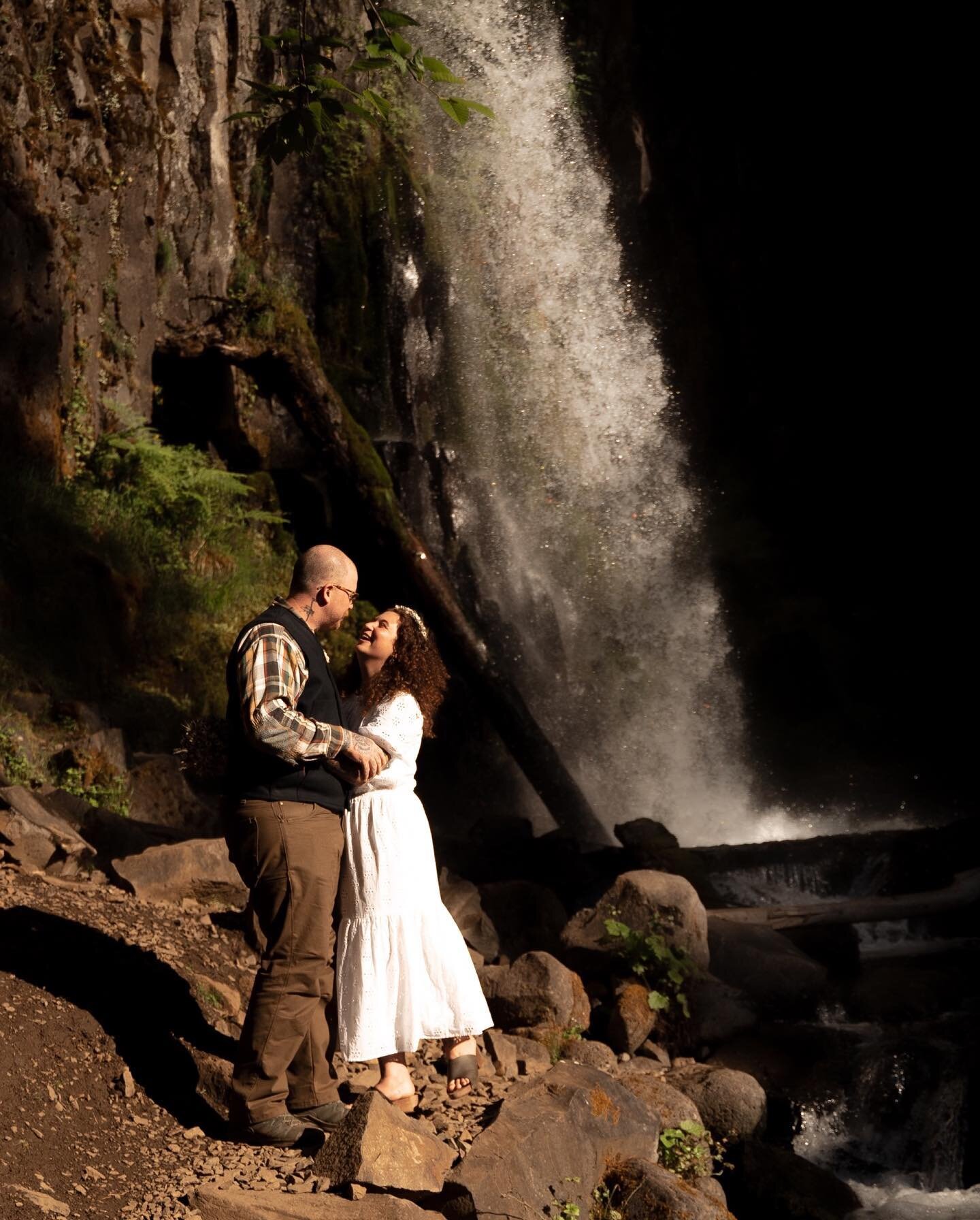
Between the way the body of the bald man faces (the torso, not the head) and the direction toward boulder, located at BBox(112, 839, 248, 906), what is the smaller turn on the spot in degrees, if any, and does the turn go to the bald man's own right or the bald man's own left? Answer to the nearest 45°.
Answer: approximately 90° to the bald man's own left

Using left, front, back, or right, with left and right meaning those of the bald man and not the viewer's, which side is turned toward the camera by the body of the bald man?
right

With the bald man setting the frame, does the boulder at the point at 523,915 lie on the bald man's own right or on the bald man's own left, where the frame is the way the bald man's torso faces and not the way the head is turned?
on the bald man's own left

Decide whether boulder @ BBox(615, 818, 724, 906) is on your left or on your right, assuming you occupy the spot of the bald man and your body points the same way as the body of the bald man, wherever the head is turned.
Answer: on your left

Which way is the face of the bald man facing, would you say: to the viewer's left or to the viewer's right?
to the viewer's right

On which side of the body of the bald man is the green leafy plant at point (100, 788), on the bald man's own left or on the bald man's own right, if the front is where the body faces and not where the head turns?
on the bald man's own left
